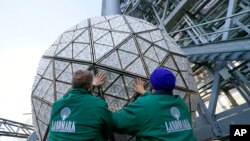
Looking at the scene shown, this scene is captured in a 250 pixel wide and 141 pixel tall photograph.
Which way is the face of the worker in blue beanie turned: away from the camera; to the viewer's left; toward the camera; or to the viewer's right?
away from the camera

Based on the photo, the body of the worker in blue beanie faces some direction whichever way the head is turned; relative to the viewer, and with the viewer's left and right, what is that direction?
facing away from the viewer and to the left of the viewer

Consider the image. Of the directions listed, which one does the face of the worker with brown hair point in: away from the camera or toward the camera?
away from the camera

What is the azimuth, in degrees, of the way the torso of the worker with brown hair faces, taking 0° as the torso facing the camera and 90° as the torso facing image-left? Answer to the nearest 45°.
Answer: approximately 225°

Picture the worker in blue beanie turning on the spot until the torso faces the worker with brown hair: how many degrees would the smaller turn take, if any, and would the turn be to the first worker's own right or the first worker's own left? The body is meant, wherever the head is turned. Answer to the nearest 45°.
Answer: approximately 45° to the first worker's own left
